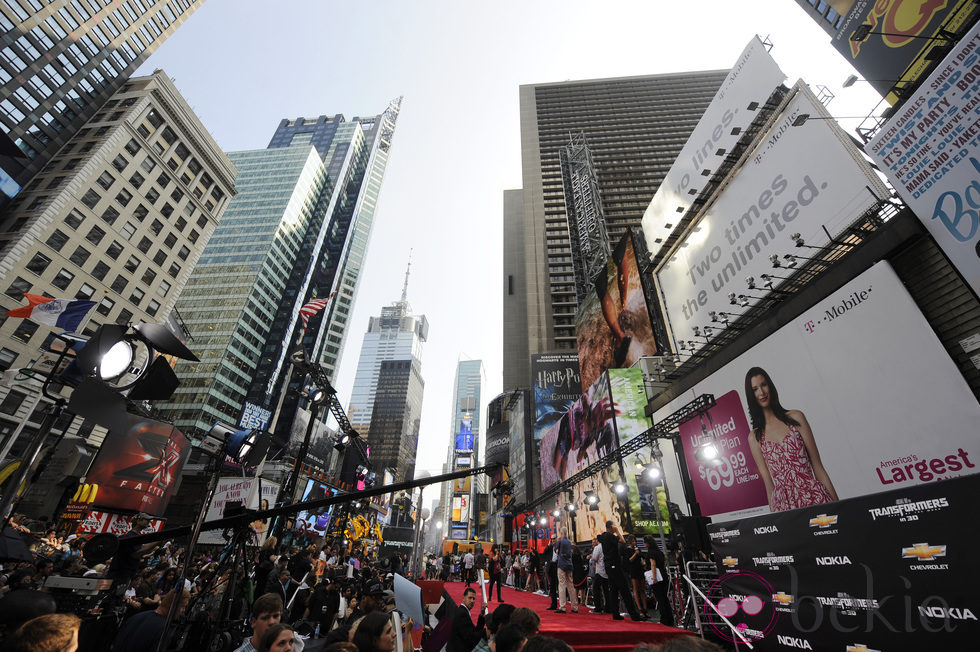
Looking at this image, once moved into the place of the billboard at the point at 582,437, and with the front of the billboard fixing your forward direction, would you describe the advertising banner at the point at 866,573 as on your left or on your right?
on your left

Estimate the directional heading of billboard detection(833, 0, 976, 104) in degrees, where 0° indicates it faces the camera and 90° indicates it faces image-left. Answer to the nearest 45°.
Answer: approximately 45°

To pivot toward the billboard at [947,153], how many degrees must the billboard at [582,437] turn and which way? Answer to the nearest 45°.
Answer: approximately 45° to its left

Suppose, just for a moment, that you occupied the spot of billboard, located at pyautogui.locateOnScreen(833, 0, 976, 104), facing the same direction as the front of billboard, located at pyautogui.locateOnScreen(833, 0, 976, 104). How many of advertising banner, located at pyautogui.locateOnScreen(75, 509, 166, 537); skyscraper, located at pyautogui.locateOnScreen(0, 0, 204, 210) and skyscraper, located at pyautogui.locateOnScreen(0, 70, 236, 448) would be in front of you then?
3

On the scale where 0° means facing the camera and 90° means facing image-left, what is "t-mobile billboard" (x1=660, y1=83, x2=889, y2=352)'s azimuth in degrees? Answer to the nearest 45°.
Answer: approximately 45°

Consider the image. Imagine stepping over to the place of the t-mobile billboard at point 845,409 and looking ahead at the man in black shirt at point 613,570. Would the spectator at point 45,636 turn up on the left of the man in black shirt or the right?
left

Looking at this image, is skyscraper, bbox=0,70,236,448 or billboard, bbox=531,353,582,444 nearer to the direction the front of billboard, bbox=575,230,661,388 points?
the skyscraper

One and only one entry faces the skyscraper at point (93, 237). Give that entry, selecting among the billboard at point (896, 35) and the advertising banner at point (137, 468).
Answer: the billboard

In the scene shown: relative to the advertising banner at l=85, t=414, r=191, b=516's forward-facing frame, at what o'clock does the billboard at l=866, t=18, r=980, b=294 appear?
The billboard is roughly at 1 o'clock from the advertising banner.

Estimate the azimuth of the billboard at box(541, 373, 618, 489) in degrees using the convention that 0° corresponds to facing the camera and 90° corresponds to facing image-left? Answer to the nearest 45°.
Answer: approximately 45°

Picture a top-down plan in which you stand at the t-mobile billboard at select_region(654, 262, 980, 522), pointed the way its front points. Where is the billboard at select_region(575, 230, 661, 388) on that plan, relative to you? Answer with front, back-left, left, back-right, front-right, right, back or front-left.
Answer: right

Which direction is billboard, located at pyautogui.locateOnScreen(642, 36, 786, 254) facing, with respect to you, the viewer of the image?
facing the viewer and to the left of the viewer

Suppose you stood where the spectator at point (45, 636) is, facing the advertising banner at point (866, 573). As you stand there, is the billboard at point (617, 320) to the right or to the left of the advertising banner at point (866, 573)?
left

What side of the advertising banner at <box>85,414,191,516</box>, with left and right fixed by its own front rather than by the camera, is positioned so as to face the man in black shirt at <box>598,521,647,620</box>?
front
